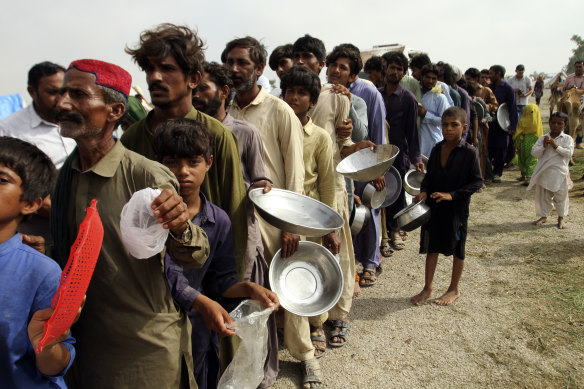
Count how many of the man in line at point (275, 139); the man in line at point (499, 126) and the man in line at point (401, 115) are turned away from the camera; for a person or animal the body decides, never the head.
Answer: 0

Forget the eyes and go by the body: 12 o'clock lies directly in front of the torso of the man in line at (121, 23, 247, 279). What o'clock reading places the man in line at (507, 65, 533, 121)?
the man in line at (507, 65, 533, 121) is roughly at 6 o'clock from the man in line at (121, 23, 247, 279).

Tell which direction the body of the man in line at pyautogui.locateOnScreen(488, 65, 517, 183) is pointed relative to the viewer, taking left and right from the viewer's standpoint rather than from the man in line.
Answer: facing the viewer and to the left of the viewer

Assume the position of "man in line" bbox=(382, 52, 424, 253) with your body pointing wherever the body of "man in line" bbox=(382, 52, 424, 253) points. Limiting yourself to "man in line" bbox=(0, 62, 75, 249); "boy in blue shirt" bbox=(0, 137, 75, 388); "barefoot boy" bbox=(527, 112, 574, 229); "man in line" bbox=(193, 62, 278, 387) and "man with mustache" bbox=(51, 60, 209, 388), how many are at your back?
1

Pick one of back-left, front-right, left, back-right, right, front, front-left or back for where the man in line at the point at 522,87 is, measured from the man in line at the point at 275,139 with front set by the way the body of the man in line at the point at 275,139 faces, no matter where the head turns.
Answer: back

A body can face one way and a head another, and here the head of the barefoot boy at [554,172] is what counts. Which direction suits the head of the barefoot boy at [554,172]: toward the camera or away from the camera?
toward the camera

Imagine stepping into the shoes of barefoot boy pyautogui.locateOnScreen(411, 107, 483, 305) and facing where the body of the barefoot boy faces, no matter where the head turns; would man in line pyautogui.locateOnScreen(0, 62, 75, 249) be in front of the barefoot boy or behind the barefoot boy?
in front

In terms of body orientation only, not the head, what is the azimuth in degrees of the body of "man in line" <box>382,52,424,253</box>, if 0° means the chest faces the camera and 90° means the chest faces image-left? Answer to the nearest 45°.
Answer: approximately 45°

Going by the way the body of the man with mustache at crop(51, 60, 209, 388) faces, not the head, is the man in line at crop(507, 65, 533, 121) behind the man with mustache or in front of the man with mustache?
behind

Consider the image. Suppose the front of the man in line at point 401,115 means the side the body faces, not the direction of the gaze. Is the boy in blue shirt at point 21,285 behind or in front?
in front

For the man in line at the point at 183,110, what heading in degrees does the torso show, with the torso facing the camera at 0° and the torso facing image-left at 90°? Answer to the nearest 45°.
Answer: approximately 45°

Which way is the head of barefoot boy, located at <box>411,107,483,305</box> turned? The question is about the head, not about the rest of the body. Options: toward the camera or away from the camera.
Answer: toward the camera

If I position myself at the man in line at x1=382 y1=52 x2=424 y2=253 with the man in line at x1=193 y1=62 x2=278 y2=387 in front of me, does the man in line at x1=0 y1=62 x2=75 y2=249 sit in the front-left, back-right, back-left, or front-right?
front-right

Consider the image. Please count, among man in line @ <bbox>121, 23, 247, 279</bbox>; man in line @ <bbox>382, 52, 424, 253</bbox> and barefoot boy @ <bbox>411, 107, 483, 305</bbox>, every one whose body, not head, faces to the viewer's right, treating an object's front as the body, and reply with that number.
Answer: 0

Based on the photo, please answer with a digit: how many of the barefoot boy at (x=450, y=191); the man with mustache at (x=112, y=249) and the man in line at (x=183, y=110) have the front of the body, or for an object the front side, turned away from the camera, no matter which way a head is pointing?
0
